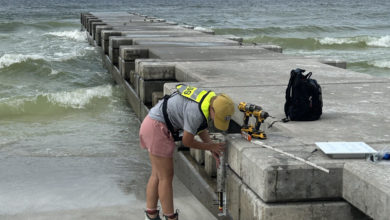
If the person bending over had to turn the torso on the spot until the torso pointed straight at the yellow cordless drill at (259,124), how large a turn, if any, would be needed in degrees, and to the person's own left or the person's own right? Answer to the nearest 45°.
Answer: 0° — they already face it

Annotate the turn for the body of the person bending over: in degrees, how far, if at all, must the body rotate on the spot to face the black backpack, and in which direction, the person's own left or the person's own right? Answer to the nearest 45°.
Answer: approximately 45° to the person's own left

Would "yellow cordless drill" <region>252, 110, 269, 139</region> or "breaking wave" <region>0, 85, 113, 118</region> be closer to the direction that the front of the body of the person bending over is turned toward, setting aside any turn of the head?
the yellow cordless drill

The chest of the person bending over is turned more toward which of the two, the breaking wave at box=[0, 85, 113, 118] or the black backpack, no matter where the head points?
the black backpack

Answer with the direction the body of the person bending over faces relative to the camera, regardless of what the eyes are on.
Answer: to the viewer's right

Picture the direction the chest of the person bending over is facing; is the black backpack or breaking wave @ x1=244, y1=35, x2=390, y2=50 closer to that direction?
the black backpack

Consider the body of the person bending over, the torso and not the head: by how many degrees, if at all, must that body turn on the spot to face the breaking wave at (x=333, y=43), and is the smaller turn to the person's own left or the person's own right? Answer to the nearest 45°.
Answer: approximately 90° to the person's own left

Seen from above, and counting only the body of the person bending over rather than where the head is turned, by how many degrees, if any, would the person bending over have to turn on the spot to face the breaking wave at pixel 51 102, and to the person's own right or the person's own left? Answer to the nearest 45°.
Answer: approximately 90° to the person's own left

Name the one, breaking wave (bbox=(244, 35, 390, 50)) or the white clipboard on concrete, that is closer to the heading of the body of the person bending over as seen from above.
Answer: the white clipboard on concrete

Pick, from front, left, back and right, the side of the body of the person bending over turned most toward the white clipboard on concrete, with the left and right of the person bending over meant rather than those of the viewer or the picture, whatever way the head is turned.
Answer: front
